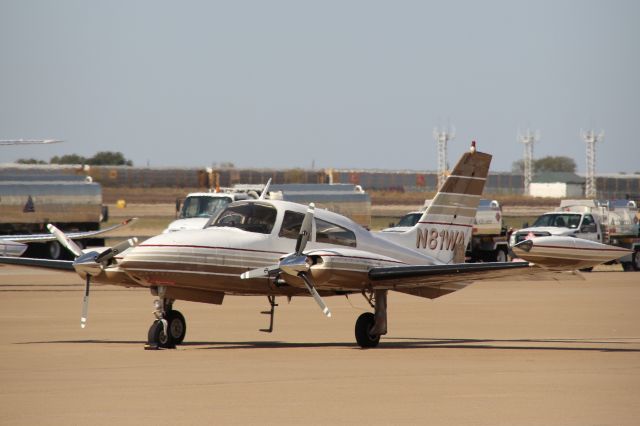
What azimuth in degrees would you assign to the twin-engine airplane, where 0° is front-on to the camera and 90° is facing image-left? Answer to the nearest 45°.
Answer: approximately 45°
